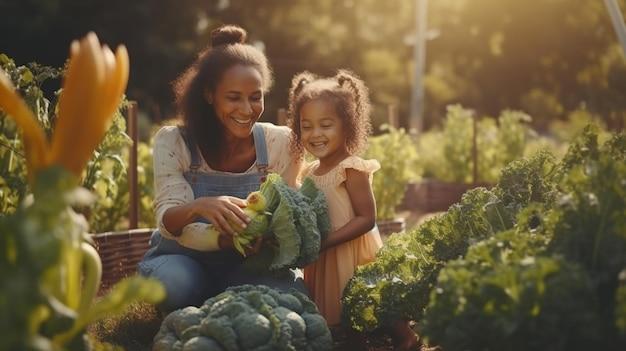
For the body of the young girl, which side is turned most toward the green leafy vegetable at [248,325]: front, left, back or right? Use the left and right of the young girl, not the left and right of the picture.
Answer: front

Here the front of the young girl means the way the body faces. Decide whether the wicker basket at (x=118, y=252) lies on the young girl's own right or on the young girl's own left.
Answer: on the young girl's own right

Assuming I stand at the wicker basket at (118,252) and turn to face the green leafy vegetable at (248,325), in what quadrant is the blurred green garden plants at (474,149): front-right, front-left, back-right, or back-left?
back-left

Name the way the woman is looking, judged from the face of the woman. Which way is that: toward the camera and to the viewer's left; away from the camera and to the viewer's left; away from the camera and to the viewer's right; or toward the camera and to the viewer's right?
toward the camera and to the viewer's right

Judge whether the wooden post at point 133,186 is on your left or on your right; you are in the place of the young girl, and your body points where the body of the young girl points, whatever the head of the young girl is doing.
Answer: on your right

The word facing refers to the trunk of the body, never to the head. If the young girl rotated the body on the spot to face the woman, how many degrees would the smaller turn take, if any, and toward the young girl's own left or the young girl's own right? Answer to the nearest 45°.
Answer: approximately 45° to the young girl's own right

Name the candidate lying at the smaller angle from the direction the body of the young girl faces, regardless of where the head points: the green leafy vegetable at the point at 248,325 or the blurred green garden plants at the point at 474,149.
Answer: the green leafy vegetable

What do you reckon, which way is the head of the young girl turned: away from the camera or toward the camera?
toward the camera

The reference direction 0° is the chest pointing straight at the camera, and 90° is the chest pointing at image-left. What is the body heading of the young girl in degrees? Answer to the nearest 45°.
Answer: approximately 45°

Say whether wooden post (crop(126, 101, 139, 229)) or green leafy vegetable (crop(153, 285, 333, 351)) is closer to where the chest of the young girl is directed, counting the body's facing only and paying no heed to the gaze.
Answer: the green leafy vegetable

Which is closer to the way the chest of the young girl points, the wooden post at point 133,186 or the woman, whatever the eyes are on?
the woman

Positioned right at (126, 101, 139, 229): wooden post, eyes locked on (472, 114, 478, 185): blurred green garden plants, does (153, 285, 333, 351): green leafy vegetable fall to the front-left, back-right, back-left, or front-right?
back-right

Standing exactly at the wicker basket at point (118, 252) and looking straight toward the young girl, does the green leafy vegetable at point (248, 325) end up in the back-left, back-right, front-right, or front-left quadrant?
front-right
